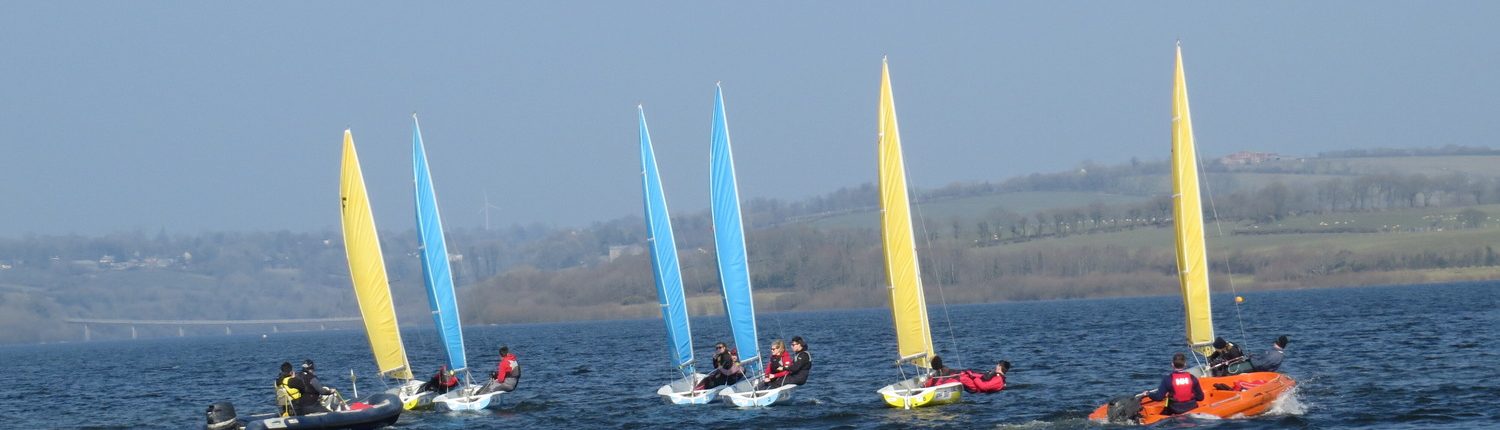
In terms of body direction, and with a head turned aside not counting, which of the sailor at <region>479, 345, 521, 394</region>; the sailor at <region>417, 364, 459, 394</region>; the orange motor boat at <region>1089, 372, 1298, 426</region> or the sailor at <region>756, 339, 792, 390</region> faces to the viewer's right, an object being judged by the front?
the orange motor boat

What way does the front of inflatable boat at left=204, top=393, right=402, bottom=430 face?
to the viewer's right

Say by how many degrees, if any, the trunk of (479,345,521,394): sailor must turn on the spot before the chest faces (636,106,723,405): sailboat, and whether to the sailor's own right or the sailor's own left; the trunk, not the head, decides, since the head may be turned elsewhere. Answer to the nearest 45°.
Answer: approximately 180°

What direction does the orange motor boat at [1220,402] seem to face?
to the viewer's right

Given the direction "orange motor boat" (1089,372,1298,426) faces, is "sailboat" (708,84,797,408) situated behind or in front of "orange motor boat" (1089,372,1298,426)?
behind

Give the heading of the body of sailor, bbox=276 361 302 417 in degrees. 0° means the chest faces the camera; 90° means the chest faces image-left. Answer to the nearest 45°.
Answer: approximately 270°

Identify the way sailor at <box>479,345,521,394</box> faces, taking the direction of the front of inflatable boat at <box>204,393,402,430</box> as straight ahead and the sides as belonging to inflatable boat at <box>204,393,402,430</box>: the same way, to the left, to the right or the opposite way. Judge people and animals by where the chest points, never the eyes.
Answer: the opposite way

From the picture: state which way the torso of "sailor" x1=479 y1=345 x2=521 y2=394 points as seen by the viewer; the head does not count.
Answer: to the viewer's left
